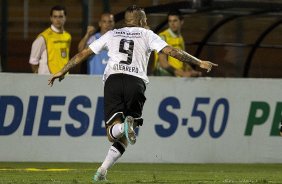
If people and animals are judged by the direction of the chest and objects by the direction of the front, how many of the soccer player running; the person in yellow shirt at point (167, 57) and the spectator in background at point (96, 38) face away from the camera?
1

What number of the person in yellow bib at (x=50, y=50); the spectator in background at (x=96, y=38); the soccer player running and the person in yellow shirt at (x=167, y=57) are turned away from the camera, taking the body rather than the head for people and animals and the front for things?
1

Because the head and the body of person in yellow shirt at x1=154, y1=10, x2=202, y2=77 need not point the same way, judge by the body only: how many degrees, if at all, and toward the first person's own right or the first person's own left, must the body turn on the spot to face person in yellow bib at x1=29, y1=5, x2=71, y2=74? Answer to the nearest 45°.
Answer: approximately 135° to the first person's own right

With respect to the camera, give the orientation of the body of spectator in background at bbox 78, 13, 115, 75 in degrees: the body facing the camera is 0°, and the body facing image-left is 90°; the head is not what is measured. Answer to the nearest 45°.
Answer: approximately 315°

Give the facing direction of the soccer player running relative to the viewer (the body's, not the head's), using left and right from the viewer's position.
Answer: facing away from the viewer

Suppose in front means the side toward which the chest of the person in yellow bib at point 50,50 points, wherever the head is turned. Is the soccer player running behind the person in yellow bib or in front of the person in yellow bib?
in front

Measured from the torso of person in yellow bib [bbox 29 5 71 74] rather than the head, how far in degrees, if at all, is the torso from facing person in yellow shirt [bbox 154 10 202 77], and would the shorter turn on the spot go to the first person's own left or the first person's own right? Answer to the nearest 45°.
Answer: approximately 45° to the first person's own left

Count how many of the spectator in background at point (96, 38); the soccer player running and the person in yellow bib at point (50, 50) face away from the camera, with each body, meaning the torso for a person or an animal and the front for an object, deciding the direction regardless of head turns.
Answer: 1

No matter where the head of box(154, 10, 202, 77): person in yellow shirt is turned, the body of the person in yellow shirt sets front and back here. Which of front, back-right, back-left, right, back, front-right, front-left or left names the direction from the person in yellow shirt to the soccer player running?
front-right

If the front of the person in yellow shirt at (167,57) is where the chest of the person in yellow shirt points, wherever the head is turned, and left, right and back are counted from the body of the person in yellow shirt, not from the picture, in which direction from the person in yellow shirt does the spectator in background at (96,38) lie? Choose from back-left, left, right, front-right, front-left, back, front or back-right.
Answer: back-right

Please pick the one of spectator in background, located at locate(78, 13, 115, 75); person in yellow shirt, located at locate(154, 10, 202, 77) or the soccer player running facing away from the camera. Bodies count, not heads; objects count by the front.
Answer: the soccer player running

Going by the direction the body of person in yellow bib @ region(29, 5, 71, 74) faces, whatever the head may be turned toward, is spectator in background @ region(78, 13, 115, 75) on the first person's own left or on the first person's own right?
on the first person's own left

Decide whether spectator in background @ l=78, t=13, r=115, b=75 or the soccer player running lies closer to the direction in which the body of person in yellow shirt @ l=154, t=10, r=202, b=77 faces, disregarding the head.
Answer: the soccer player running

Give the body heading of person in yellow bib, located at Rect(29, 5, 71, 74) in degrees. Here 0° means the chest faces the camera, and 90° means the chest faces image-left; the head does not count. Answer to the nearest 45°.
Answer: approximately 315°

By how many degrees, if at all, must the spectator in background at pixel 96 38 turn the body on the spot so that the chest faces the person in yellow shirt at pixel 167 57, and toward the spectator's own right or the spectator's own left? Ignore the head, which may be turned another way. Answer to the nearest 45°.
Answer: approximately 45° to the spectator's own left

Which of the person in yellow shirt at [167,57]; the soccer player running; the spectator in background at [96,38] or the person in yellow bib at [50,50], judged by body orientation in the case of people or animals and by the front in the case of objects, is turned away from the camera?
the soccer player running
